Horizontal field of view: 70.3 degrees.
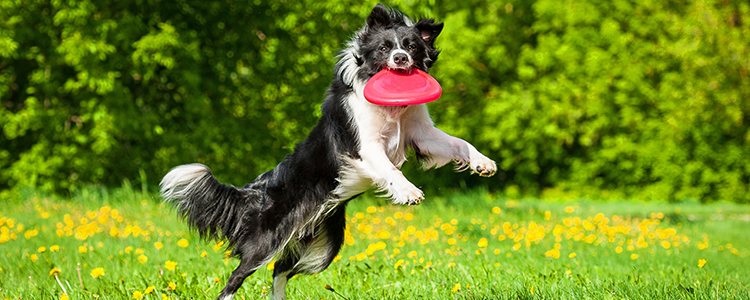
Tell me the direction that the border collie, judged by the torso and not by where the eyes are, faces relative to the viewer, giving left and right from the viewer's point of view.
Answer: facing the viewer and to the right of the viewer
